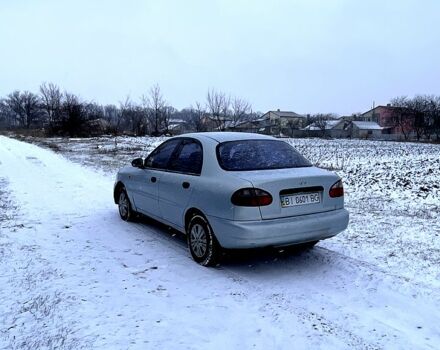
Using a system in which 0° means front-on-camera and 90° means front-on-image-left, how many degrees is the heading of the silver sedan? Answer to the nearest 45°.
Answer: approximately 135°
